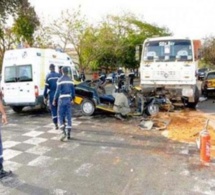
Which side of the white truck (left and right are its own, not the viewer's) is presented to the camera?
front

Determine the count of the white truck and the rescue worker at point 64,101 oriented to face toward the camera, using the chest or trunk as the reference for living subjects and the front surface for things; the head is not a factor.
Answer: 1

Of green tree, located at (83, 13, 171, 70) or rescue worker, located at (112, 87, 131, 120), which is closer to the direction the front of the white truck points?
the rescue worker

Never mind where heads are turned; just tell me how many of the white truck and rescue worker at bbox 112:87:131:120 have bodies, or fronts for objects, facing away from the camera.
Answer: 1

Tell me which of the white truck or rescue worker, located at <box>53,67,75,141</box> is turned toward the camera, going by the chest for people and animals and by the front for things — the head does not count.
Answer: the white truck

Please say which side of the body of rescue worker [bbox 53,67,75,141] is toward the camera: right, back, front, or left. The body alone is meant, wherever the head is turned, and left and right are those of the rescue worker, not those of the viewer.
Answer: back

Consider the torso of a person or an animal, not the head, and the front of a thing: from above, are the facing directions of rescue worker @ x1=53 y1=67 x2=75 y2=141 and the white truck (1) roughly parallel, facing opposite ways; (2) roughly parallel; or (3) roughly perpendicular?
roughly parallel, facing opposite ways
